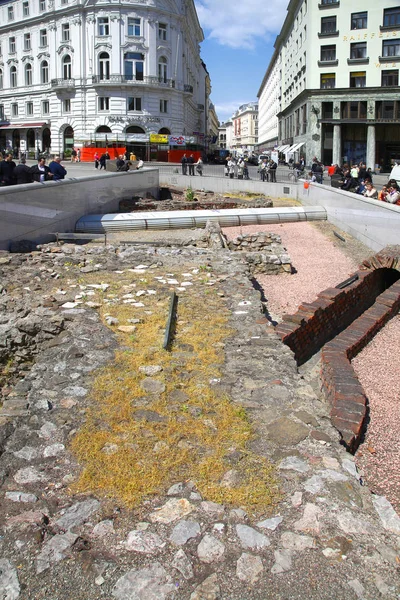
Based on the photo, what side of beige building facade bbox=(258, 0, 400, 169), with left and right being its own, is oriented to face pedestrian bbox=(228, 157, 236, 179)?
front

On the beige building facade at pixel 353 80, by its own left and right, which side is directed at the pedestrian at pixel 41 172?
front

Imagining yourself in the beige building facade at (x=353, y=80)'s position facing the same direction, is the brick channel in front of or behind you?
in front

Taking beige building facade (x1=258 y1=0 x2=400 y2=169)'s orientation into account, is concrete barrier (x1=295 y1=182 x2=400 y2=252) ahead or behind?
ahead
